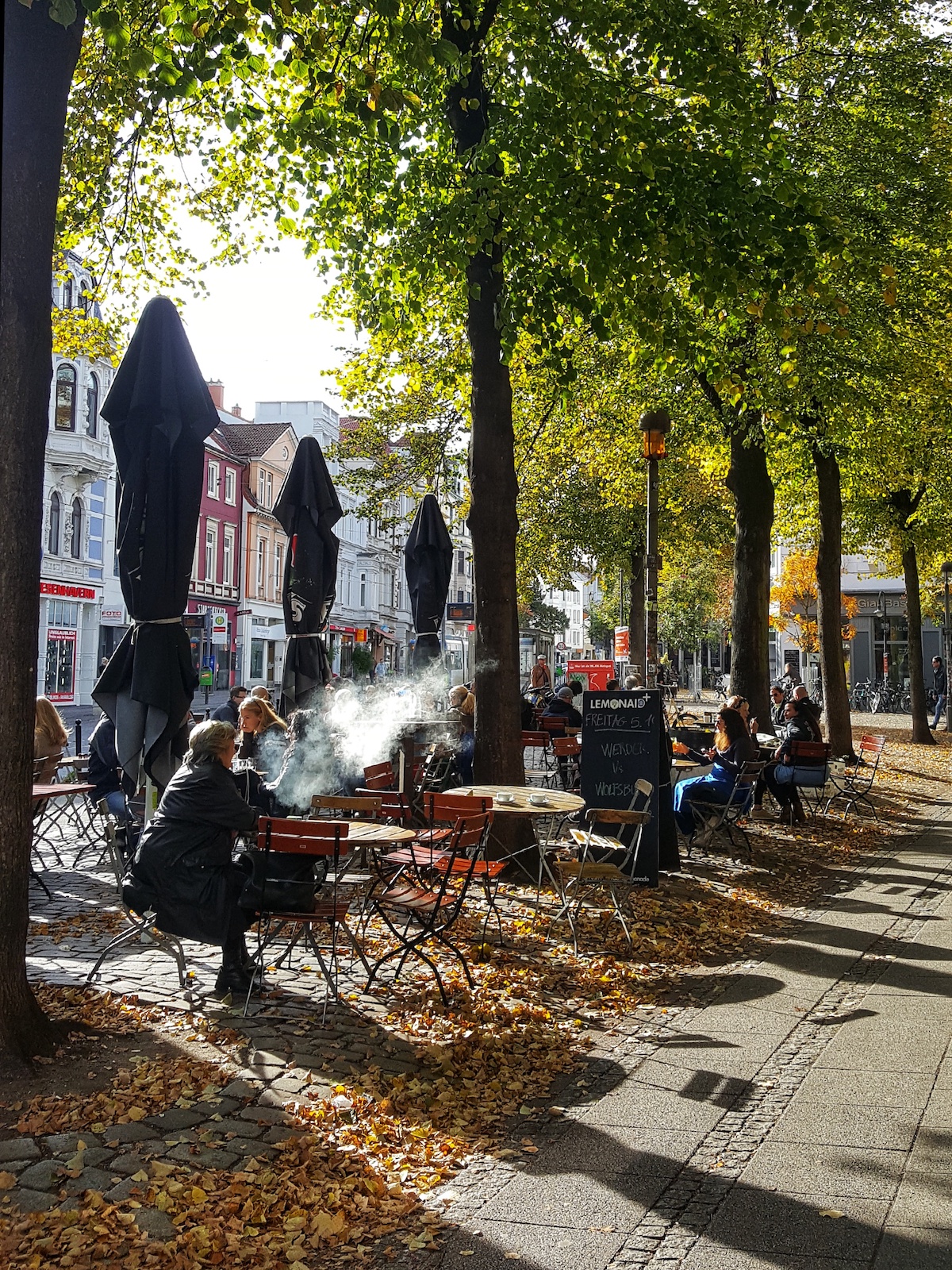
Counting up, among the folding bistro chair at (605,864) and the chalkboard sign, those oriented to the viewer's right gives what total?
0

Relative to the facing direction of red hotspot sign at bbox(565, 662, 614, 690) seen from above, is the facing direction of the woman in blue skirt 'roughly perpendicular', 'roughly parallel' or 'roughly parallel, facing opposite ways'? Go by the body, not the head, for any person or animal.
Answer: roughly perpendicular

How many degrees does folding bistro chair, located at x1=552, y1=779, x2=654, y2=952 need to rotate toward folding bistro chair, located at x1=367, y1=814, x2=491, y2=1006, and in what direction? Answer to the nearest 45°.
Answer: approximately 45° to its left

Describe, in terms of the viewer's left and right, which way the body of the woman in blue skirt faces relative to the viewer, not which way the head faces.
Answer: facing to the left of the viewer

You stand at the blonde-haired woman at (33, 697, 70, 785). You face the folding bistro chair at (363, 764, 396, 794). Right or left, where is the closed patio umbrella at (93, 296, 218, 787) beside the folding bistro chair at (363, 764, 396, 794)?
right

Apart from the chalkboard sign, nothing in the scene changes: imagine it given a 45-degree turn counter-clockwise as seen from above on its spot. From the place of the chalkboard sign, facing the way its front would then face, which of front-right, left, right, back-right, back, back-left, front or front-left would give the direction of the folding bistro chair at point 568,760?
back-left

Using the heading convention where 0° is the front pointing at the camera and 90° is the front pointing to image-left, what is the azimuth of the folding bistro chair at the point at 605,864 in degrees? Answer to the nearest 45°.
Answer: approximately 90°

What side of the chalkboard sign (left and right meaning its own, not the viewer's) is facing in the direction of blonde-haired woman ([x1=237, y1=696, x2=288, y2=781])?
right

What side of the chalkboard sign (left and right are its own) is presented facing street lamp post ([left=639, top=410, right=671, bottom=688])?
back

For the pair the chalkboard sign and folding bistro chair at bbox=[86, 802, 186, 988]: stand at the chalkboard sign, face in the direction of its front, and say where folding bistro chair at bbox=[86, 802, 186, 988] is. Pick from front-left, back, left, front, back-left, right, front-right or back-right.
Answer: front-right

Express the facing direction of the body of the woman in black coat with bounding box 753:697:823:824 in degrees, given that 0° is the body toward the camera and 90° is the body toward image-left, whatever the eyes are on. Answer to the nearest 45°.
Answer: approximately 90°

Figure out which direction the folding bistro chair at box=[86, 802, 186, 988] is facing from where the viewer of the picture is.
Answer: facing to the right of the viewer

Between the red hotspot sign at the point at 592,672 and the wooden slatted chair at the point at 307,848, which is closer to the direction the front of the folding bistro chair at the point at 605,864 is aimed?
the wooden slatted chair

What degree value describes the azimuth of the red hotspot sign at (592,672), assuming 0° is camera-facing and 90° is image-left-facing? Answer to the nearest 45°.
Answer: approximately 0°
